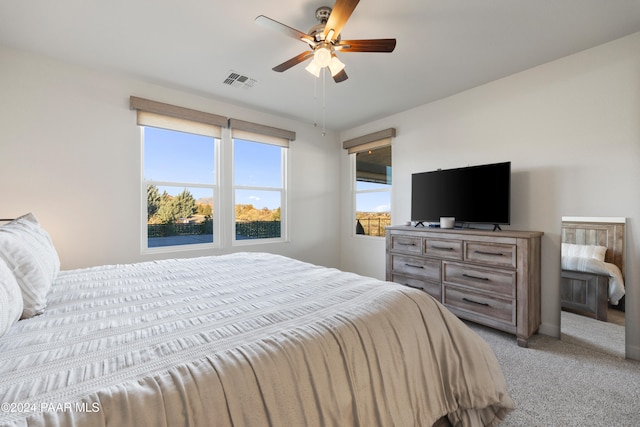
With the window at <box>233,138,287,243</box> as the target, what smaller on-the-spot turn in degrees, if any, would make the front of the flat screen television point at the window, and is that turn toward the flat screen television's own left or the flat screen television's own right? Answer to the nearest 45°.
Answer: approximately 45° to the flat screen television's own right

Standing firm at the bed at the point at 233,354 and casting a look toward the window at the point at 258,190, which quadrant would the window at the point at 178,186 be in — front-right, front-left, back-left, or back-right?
front-left

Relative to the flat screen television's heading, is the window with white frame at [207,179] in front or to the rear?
in front

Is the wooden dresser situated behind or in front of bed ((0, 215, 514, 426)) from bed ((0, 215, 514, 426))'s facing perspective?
in front

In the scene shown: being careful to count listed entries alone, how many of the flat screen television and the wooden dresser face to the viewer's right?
0

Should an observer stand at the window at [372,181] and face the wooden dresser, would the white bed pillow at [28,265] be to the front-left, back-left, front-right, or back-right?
front-right

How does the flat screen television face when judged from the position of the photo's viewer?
facing the viewer and to the left of the viewer

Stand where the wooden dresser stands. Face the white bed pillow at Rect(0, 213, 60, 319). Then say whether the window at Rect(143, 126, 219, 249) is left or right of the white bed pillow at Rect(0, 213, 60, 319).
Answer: right

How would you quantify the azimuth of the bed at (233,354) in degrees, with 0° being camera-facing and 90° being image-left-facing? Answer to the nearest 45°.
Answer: approximately 225°

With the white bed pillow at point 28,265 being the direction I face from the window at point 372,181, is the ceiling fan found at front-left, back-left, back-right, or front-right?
front-left

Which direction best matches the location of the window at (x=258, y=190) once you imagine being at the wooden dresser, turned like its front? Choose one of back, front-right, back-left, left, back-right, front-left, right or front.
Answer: front-right

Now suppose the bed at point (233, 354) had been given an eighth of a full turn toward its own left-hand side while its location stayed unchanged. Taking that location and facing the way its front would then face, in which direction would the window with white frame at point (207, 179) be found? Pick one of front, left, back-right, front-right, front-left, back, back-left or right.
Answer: front

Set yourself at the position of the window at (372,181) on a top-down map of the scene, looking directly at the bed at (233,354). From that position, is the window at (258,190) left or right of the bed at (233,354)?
right

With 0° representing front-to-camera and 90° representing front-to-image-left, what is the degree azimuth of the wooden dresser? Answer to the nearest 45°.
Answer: approximately 45°

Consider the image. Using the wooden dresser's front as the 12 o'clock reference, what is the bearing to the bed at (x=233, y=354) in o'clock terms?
The bed is roughly at 11 o'clock from the wooden dresser.

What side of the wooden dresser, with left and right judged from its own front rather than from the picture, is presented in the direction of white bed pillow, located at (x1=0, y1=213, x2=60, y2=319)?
front

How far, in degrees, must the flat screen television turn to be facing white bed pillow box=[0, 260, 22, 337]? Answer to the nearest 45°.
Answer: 0° — it already faces it
